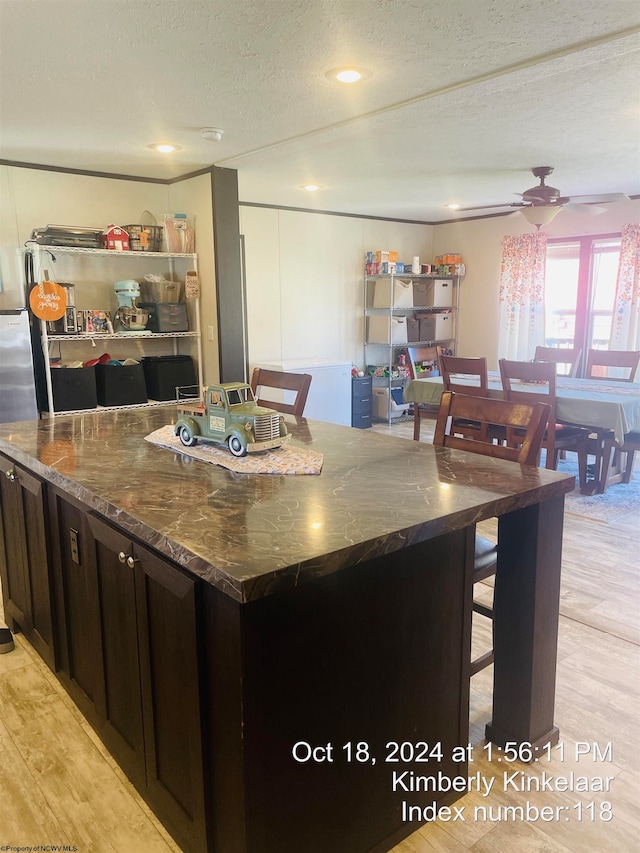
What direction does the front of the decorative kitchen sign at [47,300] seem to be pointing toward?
toward the camera

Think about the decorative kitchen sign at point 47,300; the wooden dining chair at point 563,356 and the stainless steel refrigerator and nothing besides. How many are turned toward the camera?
3

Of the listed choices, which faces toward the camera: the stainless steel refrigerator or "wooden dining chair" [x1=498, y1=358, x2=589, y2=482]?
the stainless steel refrigerator

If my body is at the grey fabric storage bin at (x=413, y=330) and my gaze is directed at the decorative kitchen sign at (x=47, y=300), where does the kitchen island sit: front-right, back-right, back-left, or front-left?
front-left

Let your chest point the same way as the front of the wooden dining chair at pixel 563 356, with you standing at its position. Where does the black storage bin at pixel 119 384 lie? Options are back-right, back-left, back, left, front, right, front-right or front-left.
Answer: front-right

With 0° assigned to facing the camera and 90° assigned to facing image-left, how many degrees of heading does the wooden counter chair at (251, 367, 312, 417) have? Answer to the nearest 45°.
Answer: approximately 45°

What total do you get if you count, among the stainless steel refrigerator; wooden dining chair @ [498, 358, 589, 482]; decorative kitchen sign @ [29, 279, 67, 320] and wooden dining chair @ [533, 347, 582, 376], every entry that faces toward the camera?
3

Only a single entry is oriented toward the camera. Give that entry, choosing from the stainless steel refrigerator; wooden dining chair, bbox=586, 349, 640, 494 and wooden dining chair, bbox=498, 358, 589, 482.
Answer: the stainless steel refrigerator

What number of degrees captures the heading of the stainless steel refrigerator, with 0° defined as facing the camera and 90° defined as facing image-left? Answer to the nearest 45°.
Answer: approximately 0°

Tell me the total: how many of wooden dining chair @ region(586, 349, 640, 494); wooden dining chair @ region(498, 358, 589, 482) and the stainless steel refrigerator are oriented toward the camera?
1

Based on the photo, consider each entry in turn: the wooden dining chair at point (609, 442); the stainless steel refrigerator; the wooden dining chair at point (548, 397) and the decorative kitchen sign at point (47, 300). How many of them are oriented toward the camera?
2

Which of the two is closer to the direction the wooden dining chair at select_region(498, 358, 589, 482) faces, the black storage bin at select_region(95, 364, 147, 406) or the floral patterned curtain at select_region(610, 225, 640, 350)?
the floral patterned curtain

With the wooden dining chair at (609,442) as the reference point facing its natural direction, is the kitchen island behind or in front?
behind

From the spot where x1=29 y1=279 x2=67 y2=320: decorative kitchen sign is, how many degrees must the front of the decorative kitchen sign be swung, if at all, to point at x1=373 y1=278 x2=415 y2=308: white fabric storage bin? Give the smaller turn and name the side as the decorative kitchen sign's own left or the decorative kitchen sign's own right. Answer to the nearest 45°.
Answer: approximately 135° to the decorative kitchen sign's own left

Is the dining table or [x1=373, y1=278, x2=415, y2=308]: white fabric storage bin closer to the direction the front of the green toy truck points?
the dining table

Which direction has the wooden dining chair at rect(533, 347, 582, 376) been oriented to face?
toward the camera

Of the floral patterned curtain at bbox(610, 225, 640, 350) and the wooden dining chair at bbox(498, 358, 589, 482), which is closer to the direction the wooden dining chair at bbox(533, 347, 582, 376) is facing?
the wooden dining chair
